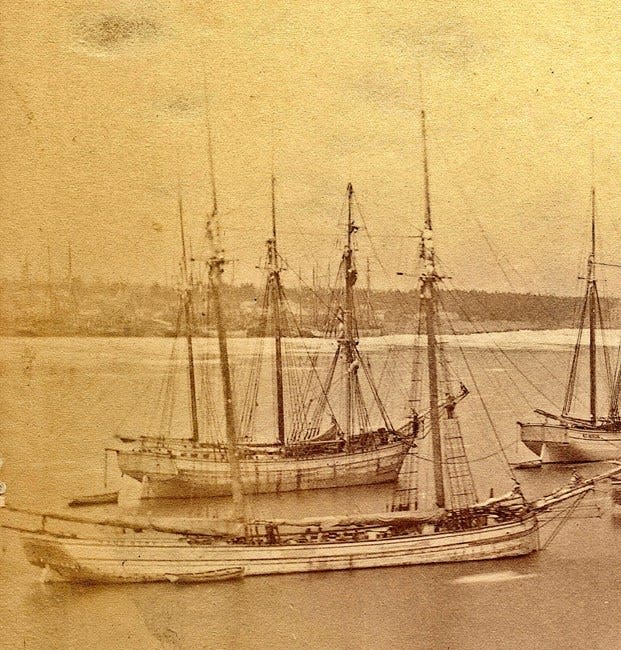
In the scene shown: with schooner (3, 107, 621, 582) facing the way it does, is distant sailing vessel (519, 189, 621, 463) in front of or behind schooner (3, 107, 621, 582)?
in front

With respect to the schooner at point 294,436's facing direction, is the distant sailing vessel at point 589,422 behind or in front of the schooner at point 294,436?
in front

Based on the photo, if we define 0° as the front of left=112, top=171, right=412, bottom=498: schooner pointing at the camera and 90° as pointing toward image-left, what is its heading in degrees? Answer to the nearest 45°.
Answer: approximately 270°

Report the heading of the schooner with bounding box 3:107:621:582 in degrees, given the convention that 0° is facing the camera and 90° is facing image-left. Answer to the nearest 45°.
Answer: approximately 270°
